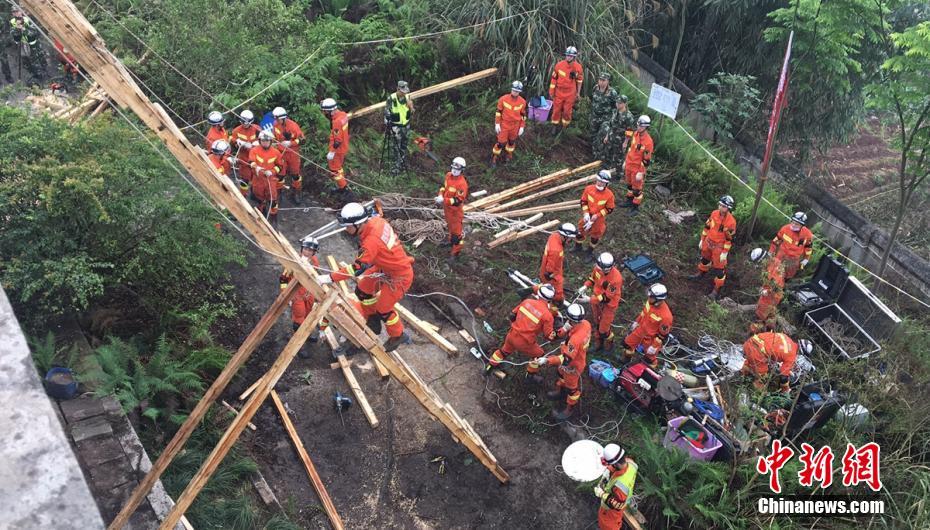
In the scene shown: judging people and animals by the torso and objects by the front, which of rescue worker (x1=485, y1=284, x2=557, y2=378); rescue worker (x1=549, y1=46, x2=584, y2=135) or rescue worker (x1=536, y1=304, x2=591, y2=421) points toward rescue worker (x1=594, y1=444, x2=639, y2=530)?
rescue worker (x1=549, y1=46, x2=584, y2=135)

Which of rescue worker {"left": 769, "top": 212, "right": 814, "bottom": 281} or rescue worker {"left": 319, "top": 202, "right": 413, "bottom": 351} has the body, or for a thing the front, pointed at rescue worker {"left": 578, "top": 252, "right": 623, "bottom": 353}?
rescue worker {"left": 769, "top": 212, "right": 814, "bottom": 281}

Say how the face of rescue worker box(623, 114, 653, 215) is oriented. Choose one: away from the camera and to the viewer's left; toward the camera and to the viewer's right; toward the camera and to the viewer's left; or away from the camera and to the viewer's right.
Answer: toward the camera and to the viewer's left

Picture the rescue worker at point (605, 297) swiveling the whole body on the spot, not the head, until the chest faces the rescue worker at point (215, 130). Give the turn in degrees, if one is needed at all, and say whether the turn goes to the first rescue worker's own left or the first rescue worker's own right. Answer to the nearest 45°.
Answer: approximately 45° to the first rescue worker's own right

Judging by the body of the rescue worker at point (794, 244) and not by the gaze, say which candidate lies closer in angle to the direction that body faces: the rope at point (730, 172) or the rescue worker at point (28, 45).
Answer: the rescue worker

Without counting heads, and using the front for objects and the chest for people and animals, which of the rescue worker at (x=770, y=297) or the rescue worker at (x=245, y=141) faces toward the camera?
the rescue worker at (x=245, y=141)

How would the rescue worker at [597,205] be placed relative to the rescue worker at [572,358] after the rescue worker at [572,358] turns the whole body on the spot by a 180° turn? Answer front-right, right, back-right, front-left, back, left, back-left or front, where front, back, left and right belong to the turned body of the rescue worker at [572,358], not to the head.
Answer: left

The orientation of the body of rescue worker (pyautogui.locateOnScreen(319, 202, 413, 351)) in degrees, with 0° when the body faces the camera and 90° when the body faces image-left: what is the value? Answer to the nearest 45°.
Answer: approximately 90°

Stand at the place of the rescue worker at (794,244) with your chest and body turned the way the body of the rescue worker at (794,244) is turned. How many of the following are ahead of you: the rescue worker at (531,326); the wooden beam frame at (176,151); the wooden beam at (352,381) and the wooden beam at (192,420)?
4

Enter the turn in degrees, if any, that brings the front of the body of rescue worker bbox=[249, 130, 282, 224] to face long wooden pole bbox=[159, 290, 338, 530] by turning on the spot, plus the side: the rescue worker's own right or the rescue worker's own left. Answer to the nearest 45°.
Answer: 0° — they already face it

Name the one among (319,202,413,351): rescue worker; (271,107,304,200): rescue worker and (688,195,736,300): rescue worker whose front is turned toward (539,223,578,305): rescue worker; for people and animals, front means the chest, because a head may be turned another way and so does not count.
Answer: (688,195,736,300): rescue worker

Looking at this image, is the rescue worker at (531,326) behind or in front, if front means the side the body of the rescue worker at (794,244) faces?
in front

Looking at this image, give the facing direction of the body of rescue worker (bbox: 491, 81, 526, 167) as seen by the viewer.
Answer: toward the camera

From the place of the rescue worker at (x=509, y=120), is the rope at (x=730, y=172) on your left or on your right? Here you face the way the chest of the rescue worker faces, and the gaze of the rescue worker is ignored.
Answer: on your left

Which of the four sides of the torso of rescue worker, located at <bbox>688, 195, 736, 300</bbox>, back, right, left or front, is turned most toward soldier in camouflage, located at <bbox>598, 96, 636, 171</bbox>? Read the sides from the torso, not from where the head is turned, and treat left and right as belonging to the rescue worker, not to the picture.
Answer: right

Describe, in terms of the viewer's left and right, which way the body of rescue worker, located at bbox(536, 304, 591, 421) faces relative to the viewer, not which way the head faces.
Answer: facing to the left of the viewer

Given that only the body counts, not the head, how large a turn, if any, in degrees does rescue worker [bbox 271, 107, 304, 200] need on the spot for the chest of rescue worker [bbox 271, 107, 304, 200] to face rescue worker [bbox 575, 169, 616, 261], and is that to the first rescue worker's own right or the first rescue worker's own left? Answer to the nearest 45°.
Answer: approximately 90° to the first rescue worker's own left

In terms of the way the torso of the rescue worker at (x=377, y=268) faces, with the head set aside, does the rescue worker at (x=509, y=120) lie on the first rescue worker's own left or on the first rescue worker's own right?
on the first rescue worker's own right

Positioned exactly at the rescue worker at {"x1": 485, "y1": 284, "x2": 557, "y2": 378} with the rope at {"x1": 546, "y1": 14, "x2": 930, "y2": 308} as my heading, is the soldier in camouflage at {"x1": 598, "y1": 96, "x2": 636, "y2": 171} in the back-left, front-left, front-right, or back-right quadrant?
front-left
